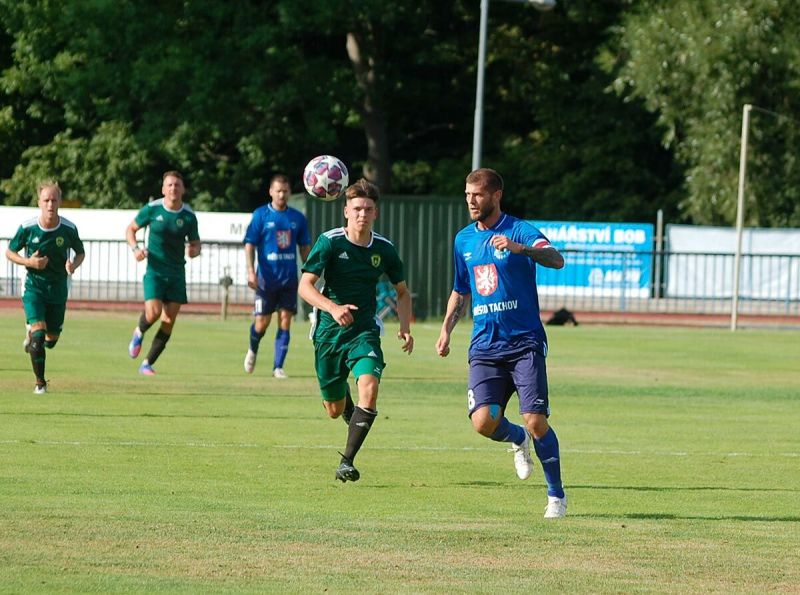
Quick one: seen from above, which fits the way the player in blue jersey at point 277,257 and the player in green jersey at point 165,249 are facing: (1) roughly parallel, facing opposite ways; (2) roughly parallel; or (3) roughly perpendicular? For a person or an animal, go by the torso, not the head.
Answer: roughly parallel

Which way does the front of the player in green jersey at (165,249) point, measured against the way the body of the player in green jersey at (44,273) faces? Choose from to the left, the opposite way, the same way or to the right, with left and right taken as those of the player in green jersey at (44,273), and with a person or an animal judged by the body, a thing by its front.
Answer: the same way

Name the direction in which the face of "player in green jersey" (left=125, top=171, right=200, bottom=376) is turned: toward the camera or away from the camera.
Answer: toward the camera

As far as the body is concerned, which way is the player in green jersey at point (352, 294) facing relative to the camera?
toward the camera

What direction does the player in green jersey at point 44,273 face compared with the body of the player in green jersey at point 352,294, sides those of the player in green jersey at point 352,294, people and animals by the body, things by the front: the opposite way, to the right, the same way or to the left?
the same way

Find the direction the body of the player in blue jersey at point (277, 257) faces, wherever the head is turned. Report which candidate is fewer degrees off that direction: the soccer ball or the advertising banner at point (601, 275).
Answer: the soccer ball

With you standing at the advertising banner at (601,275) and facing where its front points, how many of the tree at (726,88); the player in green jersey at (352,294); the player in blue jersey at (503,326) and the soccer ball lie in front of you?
3

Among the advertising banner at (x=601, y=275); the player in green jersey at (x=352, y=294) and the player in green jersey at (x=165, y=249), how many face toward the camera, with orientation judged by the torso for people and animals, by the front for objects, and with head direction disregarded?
3

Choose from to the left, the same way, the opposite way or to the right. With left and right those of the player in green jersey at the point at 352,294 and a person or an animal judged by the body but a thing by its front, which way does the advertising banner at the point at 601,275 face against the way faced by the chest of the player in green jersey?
the same way

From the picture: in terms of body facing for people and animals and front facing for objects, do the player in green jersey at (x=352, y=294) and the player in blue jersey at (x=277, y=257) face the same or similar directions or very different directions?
same or similar directions

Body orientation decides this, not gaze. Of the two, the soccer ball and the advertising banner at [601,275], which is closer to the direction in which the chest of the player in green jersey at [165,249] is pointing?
the soccer ball

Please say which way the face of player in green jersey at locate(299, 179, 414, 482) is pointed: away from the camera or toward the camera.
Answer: toward the camera

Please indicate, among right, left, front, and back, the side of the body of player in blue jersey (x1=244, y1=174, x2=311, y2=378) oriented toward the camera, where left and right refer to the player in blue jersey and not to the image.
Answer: front
